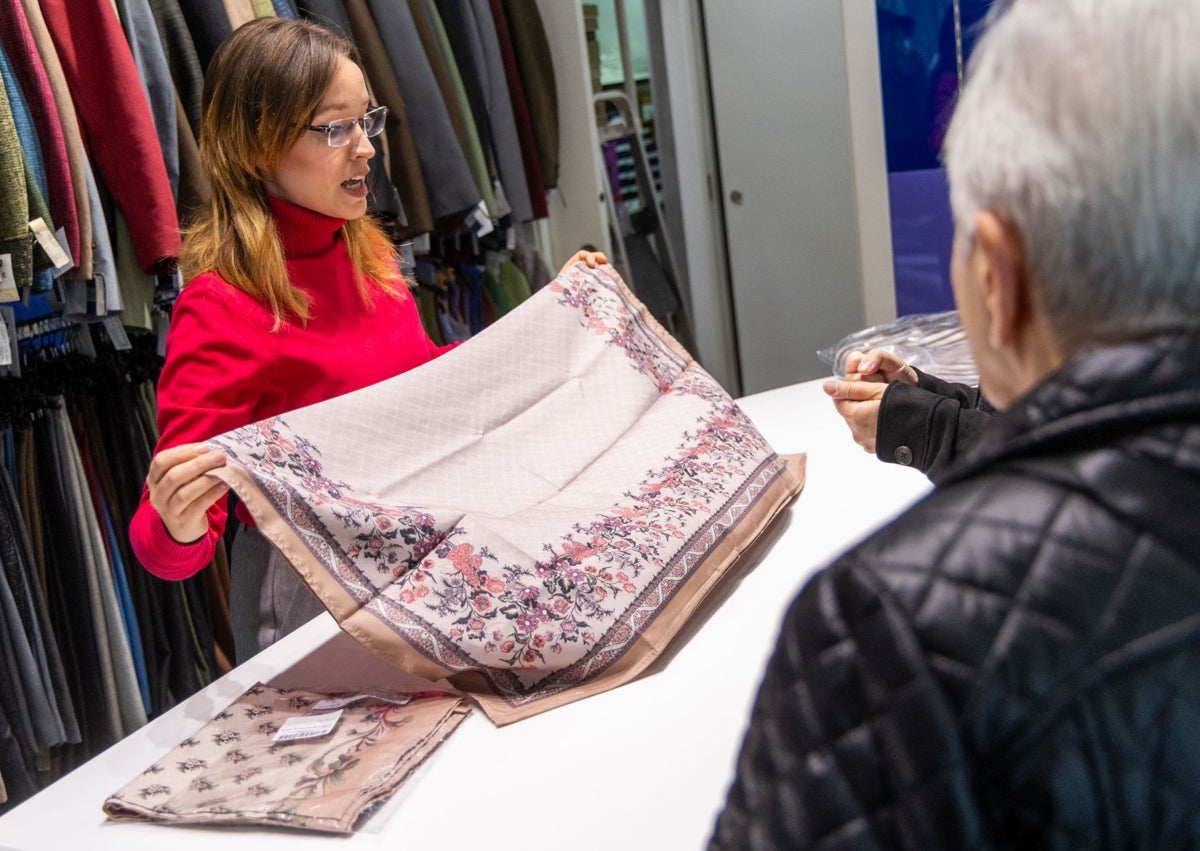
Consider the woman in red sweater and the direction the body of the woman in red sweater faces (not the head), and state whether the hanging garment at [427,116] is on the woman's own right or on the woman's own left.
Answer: on the woman's own left

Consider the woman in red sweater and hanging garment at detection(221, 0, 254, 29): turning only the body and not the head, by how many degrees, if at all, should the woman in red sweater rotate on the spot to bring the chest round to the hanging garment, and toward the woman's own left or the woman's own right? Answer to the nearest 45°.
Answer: approximately 135° to the woman's own left

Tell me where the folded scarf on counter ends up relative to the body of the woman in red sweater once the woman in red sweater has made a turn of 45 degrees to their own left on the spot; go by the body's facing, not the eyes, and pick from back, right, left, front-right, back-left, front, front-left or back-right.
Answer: right

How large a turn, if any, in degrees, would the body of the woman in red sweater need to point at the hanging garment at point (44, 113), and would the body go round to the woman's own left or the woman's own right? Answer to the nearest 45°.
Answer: approximately 180°

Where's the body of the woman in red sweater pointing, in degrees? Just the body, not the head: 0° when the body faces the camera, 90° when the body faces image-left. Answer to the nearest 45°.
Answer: approximately 315°

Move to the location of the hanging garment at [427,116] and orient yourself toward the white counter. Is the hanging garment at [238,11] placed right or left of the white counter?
right

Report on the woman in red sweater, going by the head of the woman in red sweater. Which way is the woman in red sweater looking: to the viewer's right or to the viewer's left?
to the viewer's right

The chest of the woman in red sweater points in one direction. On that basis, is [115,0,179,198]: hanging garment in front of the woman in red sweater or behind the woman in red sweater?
behind

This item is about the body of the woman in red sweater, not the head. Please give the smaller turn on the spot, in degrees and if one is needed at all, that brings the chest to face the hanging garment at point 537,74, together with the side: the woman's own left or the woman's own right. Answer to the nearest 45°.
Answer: approximately 135° to the woman's own left

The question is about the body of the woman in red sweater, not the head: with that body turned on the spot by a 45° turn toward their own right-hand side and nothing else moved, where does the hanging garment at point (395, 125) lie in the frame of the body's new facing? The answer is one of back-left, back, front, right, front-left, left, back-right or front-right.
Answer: back
